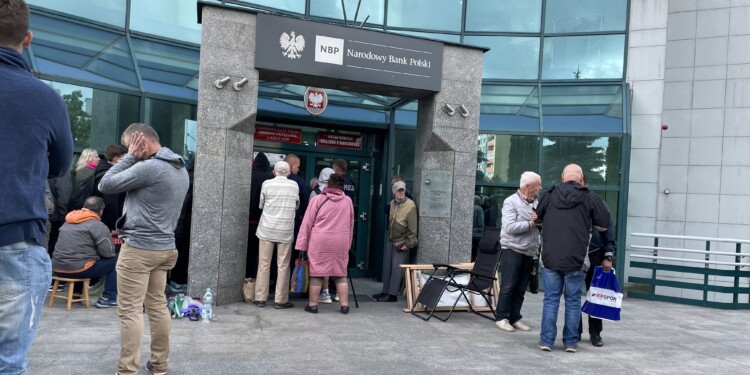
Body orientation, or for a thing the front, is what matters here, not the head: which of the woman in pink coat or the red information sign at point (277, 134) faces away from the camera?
the woman in pink coat

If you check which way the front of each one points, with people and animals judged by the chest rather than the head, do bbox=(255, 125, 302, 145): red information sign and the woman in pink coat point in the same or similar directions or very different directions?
very different directions

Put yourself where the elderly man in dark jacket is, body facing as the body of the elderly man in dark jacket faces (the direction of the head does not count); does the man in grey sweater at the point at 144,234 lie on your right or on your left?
on your left

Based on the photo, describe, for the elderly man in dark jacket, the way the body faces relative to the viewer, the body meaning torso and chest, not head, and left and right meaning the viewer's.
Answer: facing away from the viewer

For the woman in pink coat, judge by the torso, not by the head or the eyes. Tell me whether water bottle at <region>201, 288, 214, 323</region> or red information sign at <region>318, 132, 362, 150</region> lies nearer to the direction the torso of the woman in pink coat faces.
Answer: the red information sign

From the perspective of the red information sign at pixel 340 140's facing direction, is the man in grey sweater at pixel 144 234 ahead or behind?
ahead

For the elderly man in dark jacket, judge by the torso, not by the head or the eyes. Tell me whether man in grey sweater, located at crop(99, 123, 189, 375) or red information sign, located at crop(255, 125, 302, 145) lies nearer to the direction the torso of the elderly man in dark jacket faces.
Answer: the red information sign

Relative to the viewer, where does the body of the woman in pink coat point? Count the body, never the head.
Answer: away from the camera

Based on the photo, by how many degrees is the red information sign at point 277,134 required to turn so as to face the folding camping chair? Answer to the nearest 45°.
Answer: approximately 45° to its left

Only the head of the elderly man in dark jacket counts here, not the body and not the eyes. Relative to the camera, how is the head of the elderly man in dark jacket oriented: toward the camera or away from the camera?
away from the camera

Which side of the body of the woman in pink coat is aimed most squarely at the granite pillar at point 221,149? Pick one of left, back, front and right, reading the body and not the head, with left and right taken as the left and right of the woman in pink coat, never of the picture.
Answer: left

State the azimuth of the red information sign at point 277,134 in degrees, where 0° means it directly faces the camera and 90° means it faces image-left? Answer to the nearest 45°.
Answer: approximately 0°

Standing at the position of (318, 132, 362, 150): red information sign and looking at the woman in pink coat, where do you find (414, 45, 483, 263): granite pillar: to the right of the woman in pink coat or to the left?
left

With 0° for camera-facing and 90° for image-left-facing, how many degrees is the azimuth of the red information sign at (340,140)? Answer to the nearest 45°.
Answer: approximately 0°

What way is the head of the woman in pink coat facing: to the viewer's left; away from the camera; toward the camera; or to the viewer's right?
away from the camera
